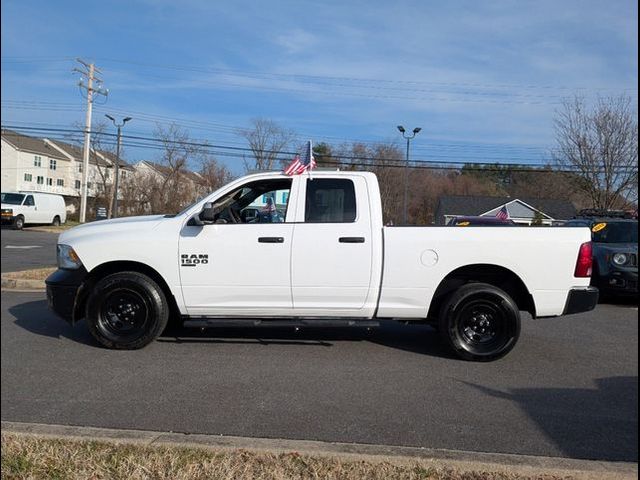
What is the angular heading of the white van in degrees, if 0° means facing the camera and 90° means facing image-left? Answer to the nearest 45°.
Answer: approximately 45°

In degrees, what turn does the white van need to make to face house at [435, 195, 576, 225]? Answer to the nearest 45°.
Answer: approximately 135° to its left

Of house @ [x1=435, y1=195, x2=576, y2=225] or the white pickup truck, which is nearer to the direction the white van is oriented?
the white pickup truck

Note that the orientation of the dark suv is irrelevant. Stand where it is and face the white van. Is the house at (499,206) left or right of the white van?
right

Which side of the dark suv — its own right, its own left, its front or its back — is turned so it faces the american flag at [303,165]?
right

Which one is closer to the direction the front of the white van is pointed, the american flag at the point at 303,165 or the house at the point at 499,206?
the american flag

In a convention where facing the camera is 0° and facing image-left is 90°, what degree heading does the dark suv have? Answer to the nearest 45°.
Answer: approximately 315°

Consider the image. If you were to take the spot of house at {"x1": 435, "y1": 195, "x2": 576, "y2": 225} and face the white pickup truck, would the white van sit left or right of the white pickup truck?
right

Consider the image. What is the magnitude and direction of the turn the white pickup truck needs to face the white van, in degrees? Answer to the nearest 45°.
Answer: approximately 45° to its right

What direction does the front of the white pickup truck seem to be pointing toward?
to the viewer's left

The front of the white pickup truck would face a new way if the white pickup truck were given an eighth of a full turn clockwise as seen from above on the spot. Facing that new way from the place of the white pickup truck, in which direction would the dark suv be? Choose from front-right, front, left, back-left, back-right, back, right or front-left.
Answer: right
